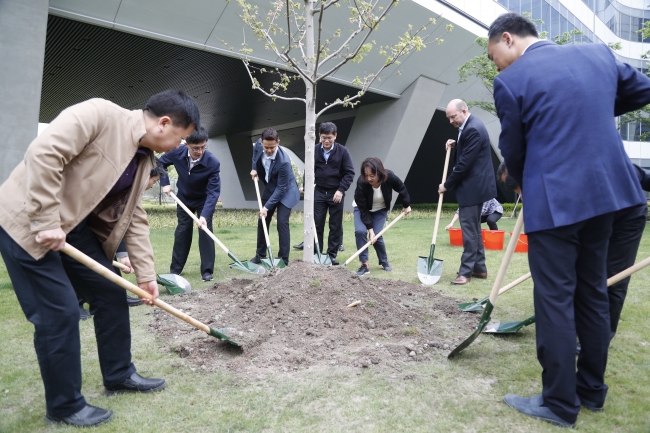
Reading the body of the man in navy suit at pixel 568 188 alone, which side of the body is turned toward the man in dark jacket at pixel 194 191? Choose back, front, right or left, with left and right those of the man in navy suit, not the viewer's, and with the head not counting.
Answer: front

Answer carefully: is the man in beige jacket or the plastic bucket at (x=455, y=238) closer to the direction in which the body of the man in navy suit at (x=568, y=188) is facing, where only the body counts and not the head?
the plastic bucket

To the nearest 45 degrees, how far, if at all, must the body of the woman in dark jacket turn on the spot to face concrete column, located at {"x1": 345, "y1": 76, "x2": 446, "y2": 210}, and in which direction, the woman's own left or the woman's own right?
approximately 180°

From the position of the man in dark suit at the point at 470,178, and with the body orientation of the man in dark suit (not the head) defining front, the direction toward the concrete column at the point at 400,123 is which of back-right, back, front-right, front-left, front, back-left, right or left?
right

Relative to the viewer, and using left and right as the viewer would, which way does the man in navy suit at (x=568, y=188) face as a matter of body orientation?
facing away from the viewer and to the left of the viewer

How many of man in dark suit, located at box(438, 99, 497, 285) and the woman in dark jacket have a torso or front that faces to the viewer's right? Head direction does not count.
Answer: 0

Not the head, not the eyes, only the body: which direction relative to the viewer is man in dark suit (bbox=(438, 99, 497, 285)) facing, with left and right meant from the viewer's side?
facing to the left of the viewer

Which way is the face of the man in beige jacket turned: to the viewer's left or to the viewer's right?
to the viewer's right

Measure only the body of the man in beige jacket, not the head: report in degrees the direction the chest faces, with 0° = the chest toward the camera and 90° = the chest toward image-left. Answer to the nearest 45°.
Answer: approximately 270°

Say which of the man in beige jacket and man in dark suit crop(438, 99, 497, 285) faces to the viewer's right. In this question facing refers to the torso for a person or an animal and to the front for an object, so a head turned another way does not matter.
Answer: the man in beige jacket

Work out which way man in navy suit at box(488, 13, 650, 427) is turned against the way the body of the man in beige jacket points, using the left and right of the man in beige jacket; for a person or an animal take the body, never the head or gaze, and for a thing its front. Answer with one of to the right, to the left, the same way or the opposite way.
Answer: to the left

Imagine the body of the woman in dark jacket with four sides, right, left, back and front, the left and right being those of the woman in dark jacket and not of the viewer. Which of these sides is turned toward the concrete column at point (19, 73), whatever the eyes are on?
right
